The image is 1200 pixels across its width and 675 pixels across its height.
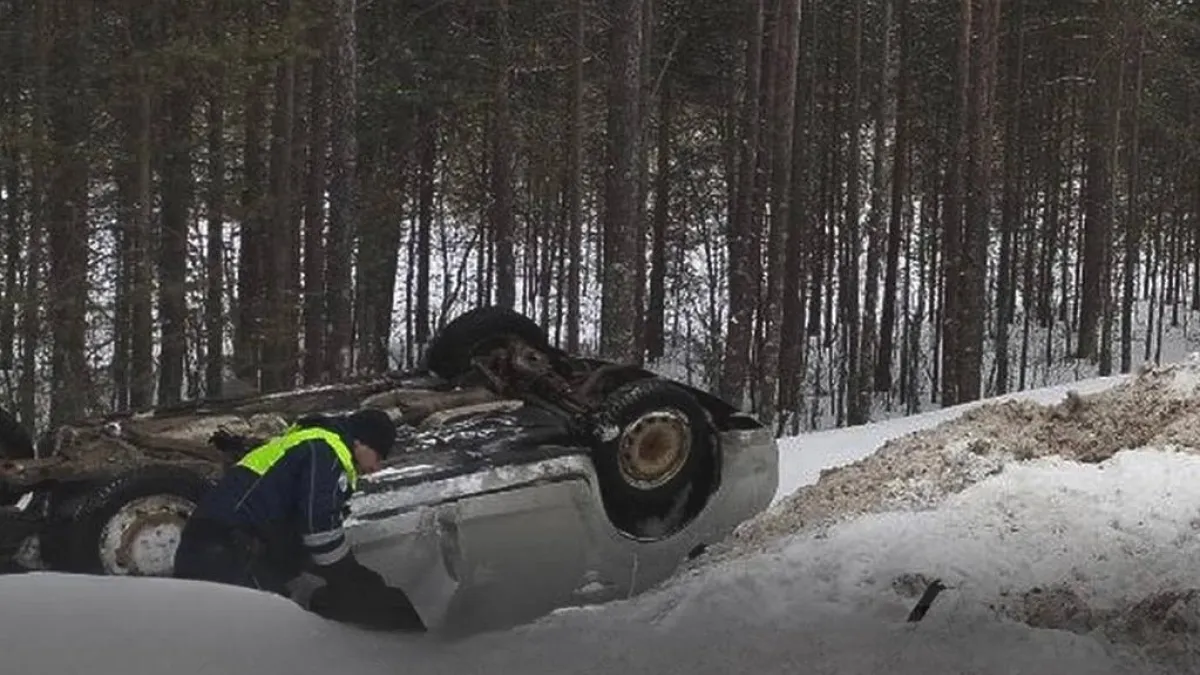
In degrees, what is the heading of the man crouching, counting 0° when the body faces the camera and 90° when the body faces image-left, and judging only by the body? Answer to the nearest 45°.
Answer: approximately 270°

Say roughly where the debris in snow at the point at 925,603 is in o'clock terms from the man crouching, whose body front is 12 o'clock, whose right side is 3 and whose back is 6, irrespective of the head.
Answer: The debris in snow is roughly at 1 o'clock from the man crouching.

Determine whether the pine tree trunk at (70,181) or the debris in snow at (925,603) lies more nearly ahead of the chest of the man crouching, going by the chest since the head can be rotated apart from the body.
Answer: the debris in snow

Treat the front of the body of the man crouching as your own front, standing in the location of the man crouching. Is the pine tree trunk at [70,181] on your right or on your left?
on your left

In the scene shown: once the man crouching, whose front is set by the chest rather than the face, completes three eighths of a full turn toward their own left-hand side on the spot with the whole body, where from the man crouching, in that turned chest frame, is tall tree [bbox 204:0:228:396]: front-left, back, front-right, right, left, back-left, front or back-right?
front-right
